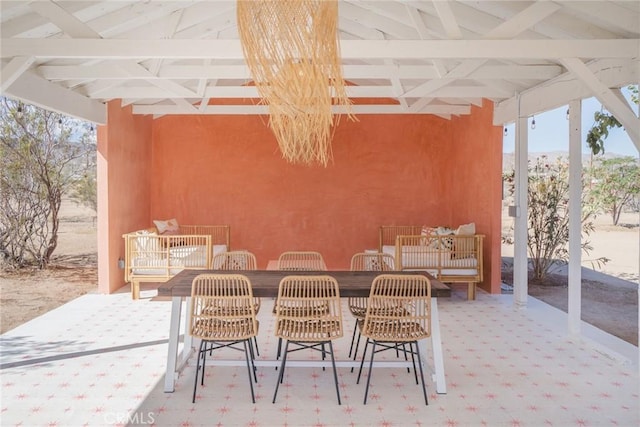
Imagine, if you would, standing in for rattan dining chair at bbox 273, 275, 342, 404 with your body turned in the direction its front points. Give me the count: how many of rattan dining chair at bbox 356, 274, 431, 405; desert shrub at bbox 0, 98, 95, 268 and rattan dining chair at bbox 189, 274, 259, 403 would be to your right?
1

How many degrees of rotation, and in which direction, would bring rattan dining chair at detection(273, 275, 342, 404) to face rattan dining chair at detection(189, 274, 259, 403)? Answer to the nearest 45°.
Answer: approximately 90° to its left

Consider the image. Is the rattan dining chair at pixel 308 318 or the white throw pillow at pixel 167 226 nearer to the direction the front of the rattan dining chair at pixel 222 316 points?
the white throw pillow

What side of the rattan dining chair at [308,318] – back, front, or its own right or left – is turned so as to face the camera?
back

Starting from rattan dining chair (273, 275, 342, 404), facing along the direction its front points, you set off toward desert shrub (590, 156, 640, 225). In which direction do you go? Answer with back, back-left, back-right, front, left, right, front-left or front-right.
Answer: front-right

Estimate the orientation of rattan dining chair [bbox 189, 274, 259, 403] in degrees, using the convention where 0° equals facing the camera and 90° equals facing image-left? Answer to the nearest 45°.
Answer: approximately 180°

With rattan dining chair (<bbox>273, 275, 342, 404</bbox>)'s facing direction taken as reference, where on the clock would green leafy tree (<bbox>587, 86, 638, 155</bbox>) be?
The green leafy tree is roughly at 2 o'clock from the rattan dining chair.

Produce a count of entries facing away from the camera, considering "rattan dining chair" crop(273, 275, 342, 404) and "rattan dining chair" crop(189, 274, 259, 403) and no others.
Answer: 2

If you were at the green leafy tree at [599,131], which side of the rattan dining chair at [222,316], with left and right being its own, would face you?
right

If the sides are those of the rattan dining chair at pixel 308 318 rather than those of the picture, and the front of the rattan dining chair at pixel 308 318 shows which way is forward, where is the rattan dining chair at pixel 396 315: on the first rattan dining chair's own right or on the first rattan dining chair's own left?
on the first rattan dining chair's own right
